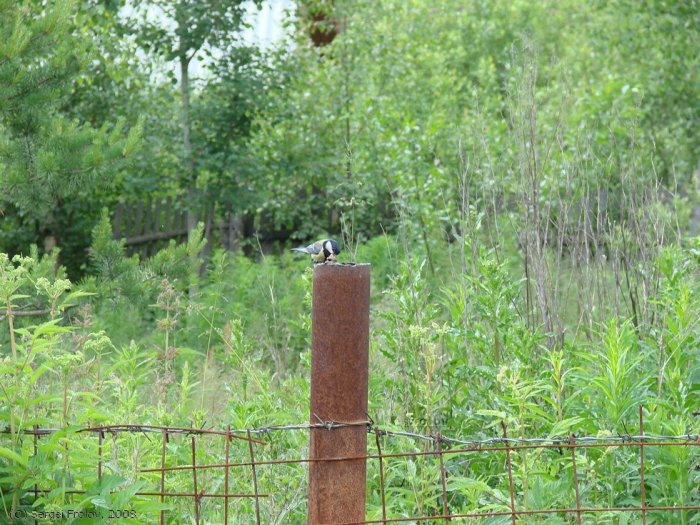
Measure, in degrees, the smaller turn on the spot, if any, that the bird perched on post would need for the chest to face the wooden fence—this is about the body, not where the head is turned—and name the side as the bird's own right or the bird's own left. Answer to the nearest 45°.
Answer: approximately 90° to the bird's own left

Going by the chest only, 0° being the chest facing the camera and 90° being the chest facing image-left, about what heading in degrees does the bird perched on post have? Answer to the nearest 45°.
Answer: approximately 270°

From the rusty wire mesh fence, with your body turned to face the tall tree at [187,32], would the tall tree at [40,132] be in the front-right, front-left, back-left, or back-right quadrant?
front-left

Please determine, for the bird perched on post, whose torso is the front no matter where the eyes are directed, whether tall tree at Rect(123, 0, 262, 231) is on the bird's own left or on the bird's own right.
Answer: on the bird's own left

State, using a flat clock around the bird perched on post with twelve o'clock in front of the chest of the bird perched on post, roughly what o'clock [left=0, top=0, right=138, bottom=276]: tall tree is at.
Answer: The tall tree is roughly at 8 o'clock from the bird perched on post.
